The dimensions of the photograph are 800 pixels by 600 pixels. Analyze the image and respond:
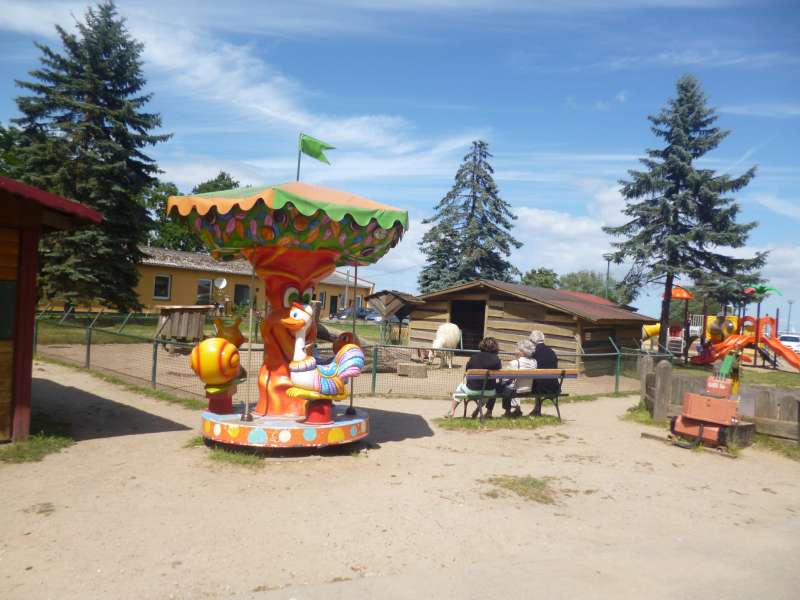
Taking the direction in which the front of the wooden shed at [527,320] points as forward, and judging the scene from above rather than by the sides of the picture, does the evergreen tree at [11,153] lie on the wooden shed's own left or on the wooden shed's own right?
on the wooden shed's own right

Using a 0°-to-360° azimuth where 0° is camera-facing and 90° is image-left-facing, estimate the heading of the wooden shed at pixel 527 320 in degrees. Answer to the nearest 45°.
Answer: approximately 45°

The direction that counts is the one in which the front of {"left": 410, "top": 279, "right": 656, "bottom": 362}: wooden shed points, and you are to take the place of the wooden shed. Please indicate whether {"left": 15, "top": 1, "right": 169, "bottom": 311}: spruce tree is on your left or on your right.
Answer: on your right

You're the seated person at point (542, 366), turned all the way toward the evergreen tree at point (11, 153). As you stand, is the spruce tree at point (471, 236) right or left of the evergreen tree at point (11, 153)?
right

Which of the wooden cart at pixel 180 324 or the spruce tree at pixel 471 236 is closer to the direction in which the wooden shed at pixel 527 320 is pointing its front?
the wooden cart

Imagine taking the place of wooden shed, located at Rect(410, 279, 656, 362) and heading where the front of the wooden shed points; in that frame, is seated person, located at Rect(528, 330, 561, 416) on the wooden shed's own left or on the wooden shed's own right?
on the wooden shed's own left

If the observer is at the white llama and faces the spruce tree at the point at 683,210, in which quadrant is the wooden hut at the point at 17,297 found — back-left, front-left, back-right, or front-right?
back-right
